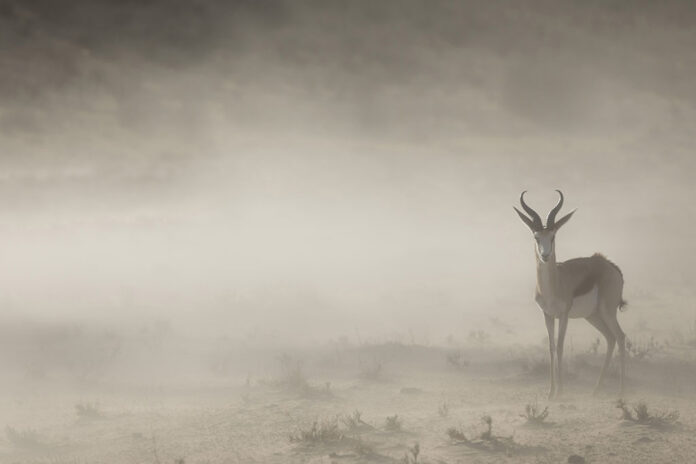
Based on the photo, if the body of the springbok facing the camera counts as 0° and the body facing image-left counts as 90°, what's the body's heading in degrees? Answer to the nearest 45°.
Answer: approximately 45°

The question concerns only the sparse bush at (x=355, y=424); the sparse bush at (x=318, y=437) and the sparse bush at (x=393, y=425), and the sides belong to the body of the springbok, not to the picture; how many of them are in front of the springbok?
3

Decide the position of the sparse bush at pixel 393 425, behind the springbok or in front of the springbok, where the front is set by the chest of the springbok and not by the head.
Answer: in front

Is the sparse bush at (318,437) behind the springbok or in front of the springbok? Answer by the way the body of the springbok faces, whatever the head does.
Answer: in front

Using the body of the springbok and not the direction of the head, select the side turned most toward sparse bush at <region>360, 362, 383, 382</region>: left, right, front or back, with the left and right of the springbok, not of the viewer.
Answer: right

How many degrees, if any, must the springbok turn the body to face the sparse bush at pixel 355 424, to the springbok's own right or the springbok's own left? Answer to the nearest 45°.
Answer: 0° — it already faces it

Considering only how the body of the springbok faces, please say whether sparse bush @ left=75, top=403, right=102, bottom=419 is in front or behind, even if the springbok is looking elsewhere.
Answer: in front

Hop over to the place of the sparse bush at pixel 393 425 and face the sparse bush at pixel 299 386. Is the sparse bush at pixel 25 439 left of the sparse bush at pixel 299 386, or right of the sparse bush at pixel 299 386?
left

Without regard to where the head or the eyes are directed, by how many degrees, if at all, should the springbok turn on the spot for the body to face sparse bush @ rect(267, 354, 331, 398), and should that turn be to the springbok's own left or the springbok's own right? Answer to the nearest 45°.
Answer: approximately 45° to the springbok's own right
